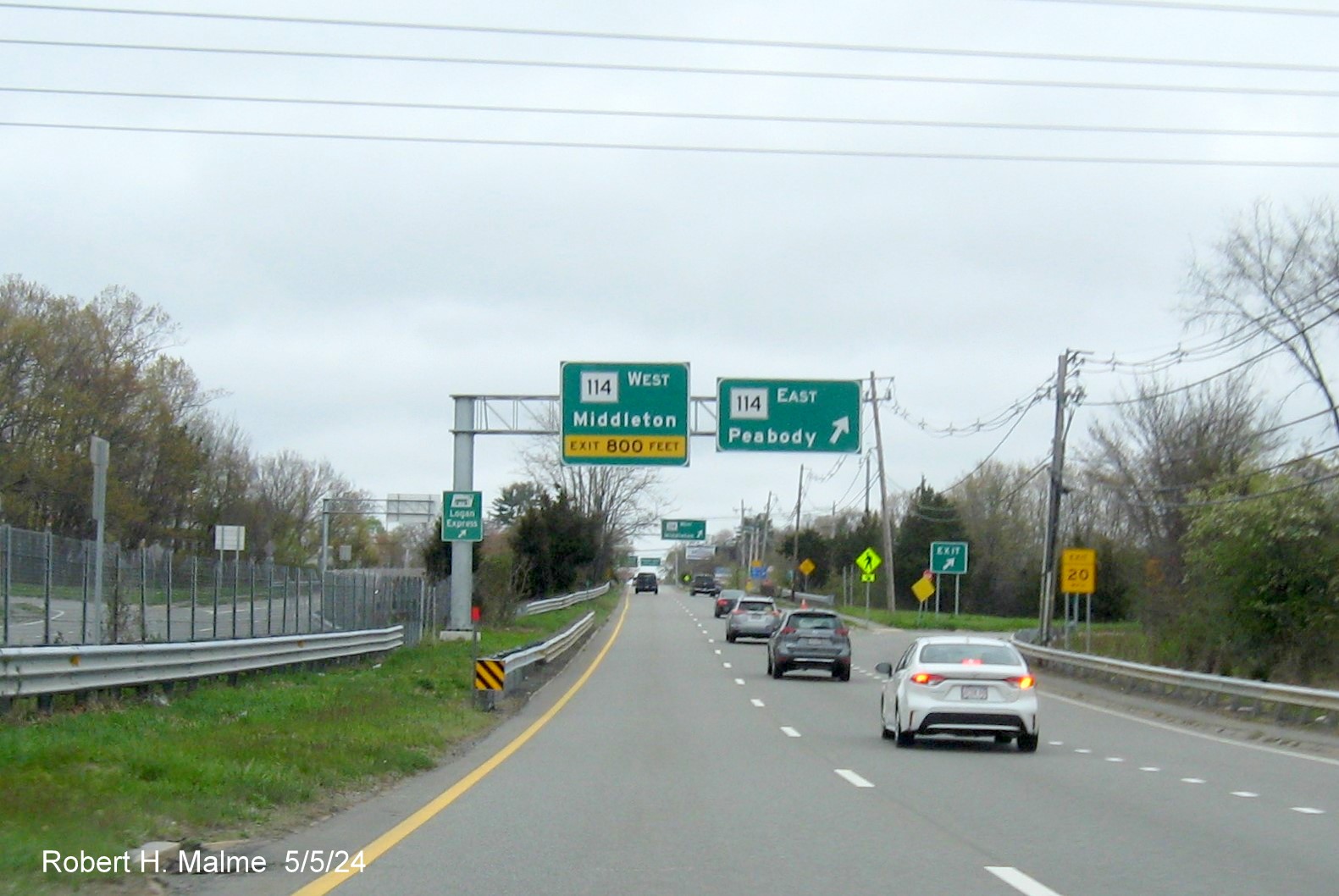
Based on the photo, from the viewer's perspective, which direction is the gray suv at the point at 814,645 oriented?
away from the camera

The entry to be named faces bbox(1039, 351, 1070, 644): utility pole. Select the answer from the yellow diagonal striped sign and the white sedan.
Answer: the white sedan

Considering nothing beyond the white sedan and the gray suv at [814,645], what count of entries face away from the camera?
2

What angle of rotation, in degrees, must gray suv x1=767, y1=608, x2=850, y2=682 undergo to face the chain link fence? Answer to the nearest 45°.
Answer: approximately 135° to its left

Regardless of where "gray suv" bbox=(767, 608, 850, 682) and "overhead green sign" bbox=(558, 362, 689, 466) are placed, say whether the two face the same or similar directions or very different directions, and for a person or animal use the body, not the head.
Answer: very different directions

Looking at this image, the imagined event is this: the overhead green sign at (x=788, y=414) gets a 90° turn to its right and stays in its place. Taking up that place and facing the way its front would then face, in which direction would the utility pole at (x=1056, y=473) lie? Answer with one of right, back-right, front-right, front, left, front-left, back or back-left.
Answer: back-right

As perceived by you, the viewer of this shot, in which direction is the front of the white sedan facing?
facing away from the viewer

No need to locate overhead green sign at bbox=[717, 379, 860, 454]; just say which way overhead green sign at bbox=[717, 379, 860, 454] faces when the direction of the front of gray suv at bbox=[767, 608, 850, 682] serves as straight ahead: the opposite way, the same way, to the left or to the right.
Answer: the opposite way

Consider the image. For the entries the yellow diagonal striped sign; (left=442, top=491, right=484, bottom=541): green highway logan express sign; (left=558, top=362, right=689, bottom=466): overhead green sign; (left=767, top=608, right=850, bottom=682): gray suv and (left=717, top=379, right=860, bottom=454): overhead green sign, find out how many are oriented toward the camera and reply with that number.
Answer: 4

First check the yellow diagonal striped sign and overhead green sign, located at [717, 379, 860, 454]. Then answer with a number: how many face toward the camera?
2

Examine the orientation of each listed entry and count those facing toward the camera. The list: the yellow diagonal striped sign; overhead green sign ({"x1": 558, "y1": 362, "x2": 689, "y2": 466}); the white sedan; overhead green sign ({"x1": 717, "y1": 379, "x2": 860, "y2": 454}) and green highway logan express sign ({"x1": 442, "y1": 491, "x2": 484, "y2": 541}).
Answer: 4
